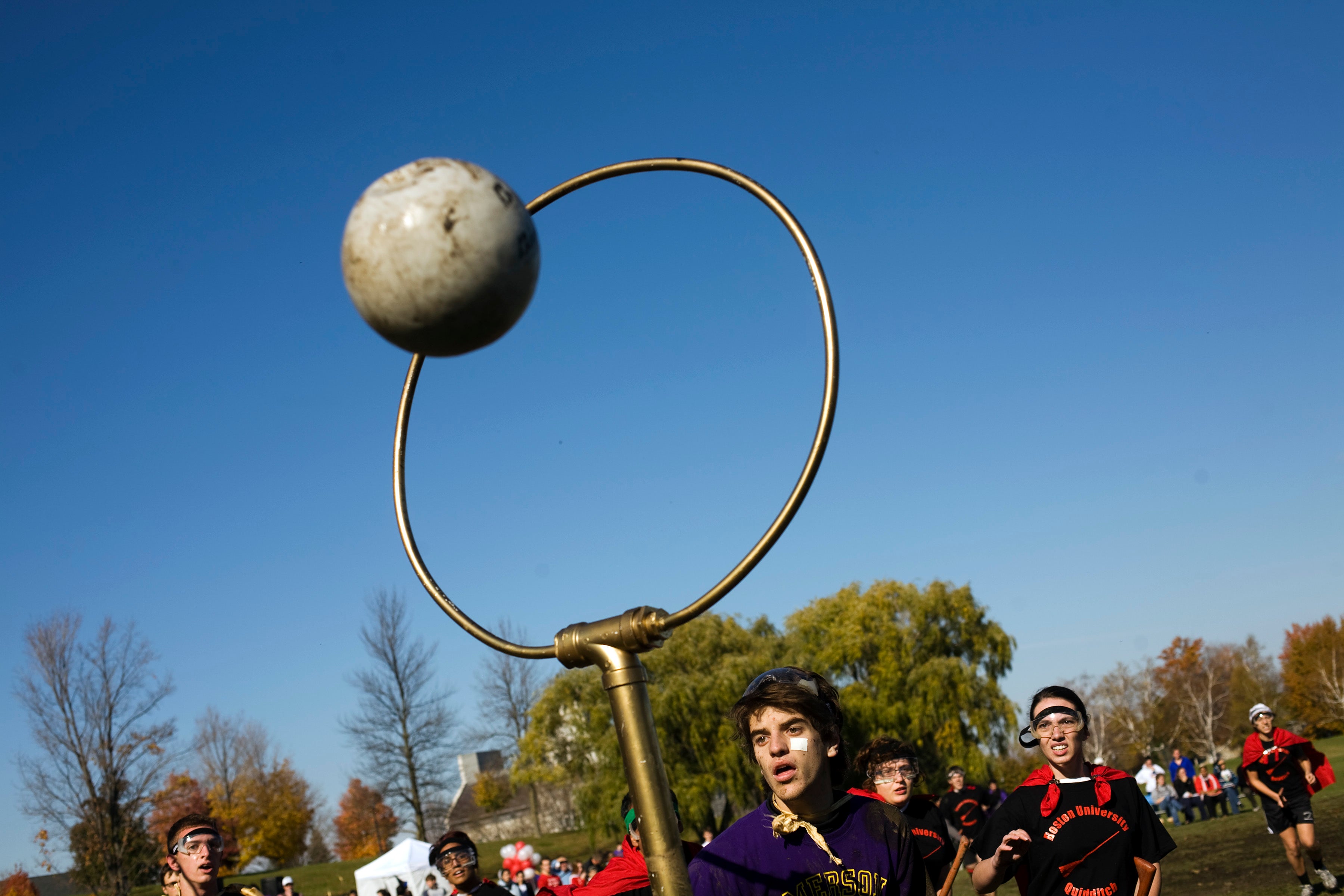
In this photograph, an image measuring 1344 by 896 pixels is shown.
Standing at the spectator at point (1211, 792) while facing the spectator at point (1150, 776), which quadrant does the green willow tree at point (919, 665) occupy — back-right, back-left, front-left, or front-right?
front-right

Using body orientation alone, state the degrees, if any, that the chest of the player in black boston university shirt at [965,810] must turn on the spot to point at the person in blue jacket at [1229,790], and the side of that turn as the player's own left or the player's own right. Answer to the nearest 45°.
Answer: approximately 180°

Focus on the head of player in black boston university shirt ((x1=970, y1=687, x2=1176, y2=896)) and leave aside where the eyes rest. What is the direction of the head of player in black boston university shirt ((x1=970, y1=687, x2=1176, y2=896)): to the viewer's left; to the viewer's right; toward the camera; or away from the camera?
toward the camera

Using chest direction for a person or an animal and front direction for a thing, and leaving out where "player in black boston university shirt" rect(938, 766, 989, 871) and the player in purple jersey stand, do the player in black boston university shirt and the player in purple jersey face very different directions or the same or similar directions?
same or similar directions

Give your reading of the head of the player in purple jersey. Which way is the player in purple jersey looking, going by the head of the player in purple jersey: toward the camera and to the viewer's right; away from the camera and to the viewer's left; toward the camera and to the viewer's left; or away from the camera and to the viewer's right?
toward the camera and to the viewer's left

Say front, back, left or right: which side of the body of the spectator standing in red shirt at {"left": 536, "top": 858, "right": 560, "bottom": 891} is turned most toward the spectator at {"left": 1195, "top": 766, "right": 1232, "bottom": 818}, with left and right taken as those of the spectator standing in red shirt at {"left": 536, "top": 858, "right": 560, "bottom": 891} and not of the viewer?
left

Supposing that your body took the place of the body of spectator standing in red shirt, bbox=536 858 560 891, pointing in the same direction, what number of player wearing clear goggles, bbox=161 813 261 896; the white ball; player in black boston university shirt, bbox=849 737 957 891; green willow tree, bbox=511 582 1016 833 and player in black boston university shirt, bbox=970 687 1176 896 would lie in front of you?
4

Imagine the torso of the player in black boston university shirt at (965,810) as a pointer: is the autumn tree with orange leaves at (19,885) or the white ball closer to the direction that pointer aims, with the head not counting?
the white ball

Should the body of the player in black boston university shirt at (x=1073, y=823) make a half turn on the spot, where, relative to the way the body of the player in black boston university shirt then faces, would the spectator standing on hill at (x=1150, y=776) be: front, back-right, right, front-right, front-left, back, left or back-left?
front

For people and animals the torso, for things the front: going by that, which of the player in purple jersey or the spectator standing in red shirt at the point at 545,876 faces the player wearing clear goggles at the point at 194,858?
the spectator standing in red shirt

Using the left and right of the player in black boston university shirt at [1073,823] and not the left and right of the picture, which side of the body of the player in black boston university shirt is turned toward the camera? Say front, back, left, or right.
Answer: front

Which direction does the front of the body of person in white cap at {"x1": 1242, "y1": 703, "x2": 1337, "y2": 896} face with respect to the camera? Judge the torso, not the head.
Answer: toward the camera

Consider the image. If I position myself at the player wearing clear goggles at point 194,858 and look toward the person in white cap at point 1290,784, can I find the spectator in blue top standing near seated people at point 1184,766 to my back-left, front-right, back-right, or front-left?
front-left

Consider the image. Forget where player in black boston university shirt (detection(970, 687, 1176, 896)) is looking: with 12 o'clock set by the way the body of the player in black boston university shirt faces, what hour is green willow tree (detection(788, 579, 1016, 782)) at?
The green willow tree is roughly at 6 o'clock from the player in black boston university shirt.

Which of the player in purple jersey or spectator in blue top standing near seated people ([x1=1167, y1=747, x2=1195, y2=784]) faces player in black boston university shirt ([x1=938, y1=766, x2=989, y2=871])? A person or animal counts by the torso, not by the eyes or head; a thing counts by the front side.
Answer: the spectator in blue top standing near seated people
